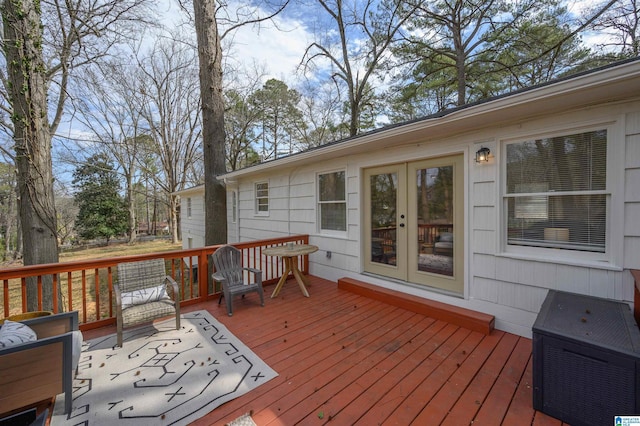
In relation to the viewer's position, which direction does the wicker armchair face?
facing the viewer and to the right of the viewer

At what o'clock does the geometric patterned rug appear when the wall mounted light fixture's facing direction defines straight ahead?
The geometric patterned rug is roughly at 12 o'clock from the wall mounted light fixture.

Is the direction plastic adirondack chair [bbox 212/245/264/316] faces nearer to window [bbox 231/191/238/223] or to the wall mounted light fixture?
the wall mounted light fixture

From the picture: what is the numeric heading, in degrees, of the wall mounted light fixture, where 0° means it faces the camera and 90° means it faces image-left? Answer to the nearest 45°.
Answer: approximately 45°

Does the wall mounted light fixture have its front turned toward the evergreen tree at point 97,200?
no

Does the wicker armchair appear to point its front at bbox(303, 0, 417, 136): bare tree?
no

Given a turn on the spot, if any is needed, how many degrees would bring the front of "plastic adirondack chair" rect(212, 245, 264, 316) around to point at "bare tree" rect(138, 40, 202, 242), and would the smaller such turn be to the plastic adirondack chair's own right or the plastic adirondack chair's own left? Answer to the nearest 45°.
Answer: approximately 135° to the plastic adirondack chair's own left

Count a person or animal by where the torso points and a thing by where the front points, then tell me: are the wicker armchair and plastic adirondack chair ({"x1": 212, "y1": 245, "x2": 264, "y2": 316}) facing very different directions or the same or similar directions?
same or similar directions

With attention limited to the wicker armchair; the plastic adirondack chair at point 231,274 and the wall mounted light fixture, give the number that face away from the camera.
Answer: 0
